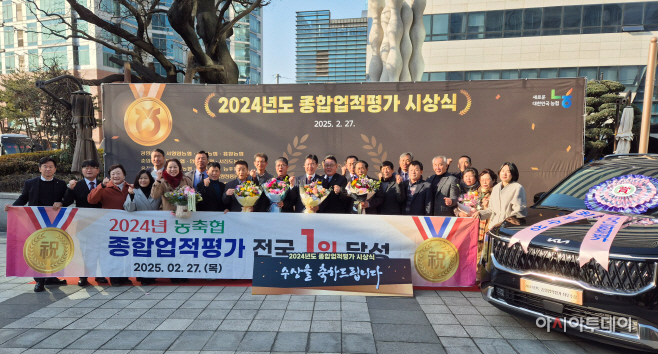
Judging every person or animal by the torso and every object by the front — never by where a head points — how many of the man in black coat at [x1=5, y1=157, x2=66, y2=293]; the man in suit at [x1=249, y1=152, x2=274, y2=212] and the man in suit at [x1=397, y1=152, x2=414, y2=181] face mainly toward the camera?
3

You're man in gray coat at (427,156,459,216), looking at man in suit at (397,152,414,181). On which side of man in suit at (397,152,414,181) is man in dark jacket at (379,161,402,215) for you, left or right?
left

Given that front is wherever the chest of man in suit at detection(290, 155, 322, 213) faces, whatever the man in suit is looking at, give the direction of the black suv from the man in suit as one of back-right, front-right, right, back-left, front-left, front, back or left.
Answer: front-left

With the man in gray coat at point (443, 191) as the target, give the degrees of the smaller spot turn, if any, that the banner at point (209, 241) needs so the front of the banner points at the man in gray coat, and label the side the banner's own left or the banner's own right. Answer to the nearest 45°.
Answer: approximately 90° to the banner's own left

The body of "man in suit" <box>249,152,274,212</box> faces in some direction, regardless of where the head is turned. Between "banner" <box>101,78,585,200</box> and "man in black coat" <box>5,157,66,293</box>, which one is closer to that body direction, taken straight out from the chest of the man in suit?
the man in black coat
